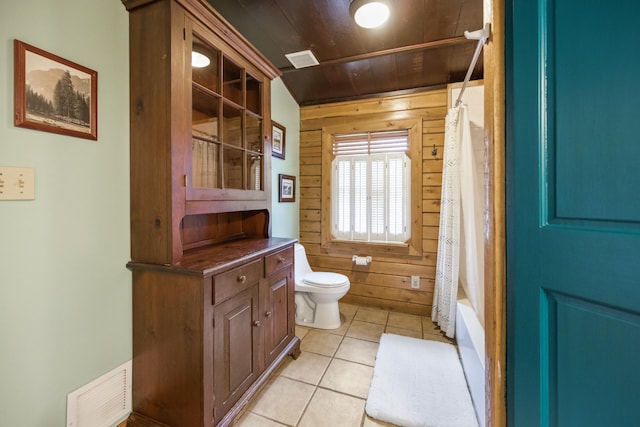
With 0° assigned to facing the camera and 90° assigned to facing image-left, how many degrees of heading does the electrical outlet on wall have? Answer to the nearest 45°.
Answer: approximately 0°

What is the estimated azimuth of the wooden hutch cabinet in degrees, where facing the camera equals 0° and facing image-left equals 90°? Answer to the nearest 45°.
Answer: approximately 315°

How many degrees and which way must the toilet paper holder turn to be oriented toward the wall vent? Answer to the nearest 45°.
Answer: approximately 45° to its right

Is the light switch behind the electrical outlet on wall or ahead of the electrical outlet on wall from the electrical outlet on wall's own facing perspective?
ahead

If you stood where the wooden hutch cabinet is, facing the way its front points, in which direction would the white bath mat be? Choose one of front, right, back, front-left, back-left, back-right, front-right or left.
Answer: front-left
